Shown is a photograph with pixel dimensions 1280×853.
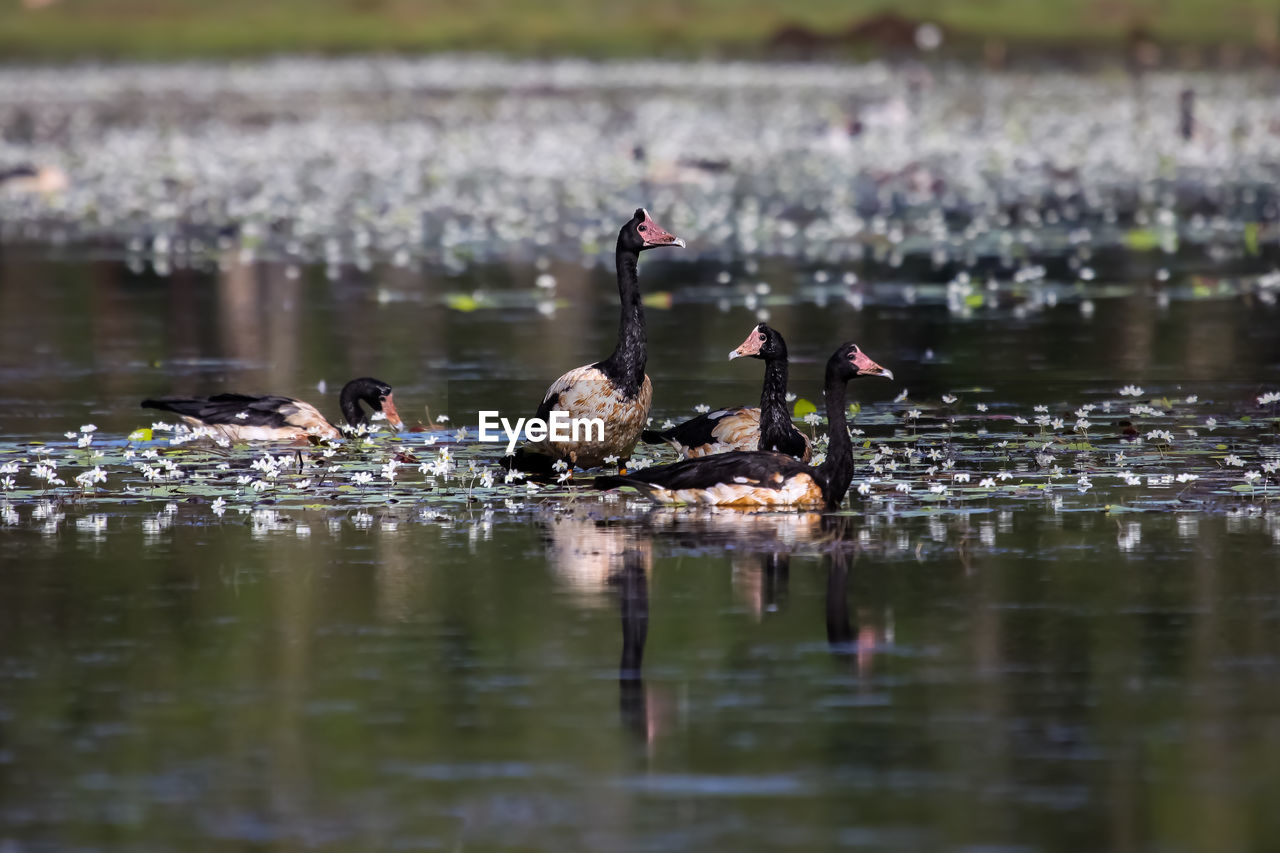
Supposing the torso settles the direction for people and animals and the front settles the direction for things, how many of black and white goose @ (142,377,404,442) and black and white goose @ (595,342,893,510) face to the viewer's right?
2

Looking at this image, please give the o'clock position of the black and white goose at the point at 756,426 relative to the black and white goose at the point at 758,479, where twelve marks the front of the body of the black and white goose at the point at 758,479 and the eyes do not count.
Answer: the black and white goose at the point at 756,426 is roughly at 9 o'clock from the black and white goose at the point at 758,479.

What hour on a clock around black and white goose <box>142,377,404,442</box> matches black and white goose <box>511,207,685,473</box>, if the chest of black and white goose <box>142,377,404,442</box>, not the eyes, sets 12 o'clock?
black and white goose <box>511,207,685,473</box> is roughly at 1 o'clock from black and white goose <box>142,377,404,442</box>.

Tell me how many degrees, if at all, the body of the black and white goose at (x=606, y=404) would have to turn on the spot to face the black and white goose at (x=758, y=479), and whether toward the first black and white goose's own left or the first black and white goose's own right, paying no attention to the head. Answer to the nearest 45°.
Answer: approximately 45° to the first black and white goose's own right

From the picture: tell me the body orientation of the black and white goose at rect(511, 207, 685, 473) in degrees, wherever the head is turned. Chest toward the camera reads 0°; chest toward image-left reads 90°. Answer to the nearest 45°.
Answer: approximately 270°

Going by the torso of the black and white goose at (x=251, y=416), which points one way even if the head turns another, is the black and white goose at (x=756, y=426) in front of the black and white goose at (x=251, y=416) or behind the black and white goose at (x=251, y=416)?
in front

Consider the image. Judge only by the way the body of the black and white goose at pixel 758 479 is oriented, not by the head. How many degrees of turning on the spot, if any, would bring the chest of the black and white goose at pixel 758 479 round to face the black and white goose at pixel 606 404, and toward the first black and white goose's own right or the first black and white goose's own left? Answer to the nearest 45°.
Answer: approximately 135° to the first black and white goose's own left

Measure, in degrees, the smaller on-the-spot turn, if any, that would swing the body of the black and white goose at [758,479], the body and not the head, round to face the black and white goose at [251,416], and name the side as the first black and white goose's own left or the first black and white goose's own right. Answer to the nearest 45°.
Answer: approximately 135° to the first black and white goose's own left

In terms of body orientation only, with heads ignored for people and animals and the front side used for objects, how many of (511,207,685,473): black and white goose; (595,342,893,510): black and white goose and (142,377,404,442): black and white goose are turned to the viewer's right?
3

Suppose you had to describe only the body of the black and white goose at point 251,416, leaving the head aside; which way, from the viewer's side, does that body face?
to the viewer's right

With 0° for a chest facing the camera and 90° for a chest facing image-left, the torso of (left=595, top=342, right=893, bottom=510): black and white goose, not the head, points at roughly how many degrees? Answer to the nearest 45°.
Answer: approximately 270°
